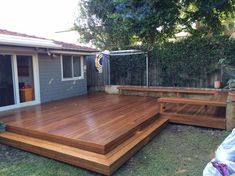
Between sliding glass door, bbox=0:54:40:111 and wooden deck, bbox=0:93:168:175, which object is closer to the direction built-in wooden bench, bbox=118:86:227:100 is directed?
the wooden deck

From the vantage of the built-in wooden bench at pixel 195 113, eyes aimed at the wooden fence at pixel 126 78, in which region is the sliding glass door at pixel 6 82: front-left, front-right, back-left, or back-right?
front-left

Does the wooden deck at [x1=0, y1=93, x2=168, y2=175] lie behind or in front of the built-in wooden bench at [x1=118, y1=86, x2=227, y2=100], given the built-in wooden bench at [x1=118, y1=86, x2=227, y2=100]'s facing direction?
in front

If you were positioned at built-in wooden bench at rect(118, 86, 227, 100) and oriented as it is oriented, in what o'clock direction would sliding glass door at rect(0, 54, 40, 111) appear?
The sliding glass door is roughly at 2 o'clock from the built-in wooden bench.

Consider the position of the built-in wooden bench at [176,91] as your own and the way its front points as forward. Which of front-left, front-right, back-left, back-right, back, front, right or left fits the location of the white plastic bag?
front

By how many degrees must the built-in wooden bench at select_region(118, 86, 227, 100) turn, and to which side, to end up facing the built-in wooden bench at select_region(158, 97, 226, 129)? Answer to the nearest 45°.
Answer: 0° — it already faces it

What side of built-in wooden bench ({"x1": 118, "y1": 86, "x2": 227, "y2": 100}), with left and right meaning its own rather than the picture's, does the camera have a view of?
front

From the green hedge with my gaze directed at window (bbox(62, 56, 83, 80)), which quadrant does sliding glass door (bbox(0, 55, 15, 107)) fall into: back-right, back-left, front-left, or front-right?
front-left

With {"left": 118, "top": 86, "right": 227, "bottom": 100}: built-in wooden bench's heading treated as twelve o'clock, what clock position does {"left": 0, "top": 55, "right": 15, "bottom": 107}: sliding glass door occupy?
The sliding glass door is roughly at 2 o'clock from the built-in wooden bench.

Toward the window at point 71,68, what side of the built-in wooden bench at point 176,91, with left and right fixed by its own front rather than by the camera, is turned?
right

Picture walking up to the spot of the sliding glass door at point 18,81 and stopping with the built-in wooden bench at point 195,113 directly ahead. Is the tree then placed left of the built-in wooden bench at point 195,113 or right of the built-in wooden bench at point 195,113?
left
